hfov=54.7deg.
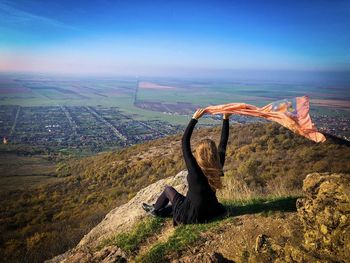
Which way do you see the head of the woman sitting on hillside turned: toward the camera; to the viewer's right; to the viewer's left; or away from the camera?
away from the camera

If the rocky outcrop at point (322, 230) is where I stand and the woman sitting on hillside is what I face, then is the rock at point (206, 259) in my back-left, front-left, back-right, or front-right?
front-left

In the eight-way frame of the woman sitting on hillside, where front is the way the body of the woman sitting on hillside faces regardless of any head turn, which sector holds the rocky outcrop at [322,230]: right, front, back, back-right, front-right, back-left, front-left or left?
back

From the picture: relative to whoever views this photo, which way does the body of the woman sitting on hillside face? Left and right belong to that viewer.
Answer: facing away from the viewer and to the left of the viewer

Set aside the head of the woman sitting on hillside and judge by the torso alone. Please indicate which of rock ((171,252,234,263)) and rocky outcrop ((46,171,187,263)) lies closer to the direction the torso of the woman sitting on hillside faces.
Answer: the rocky outcrop
